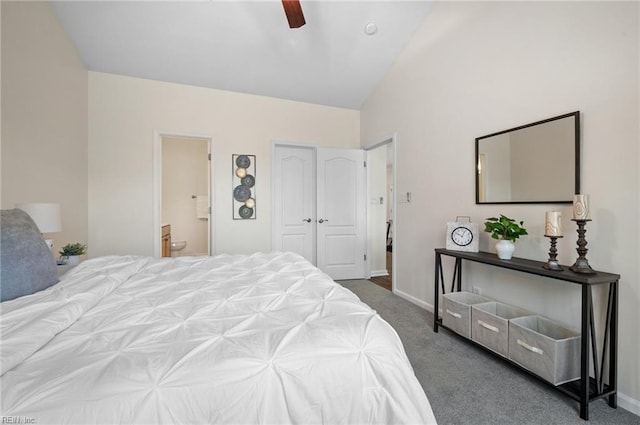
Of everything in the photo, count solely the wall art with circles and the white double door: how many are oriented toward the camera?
2

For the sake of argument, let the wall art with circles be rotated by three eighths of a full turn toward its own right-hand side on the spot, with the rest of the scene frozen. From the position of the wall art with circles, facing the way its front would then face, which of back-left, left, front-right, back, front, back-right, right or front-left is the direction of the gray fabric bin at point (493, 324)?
back

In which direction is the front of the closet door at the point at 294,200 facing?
toward the camera

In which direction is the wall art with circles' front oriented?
toward the camera

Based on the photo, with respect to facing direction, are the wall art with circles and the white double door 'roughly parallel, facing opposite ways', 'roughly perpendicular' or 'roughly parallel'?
roughly parallel

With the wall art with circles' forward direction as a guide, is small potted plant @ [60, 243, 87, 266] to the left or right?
on its right

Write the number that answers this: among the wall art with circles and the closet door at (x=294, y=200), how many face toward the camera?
2

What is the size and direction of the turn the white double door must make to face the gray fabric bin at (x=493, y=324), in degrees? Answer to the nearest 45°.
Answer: approximately 45° to its left

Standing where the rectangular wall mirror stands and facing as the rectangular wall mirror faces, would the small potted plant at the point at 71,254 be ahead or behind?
ahead

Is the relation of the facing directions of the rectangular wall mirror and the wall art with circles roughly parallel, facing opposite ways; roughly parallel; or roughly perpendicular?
roughly perpendicular

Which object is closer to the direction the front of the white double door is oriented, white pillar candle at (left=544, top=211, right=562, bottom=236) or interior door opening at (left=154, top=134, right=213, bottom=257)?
the white pillar candle

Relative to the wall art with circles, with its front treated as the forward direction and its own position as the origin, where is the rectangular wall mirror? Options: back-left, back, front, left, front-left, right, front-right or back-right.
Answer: front-left
